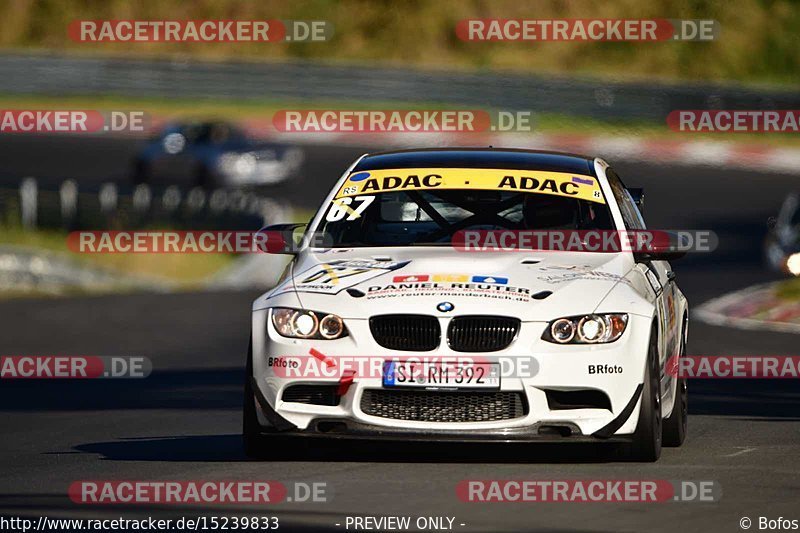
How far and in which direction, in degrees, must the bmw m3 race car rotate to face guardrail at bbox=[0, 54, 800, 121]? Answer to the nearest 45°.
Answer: approximately 180°

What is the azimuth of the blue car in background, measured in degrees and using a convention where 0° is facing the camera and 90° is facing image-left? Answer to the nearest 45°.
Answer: approximately 315°

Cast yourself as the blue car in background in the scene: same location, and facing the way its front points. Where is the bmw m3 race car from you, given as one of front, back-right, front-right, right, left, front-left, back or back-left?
front-right

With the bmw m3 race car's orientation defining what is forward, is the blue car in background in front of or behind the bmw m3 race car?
behind

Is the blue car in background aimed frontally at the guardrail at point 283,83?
no

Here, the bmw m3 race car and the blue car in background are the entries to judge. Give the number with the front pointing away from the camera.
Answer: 0

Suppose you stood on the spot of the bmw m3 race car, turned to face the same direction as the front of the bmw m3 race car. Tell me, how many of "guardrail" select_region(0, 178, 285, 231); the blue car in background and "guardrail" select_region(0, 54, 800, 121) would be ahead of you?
0

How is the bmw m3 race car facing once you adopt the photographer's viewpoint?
facing the viewer

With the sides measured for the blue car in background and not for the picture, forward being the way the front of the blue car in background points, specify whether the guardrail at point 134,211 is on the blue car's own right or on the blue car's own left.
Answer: on the blue car's own right
